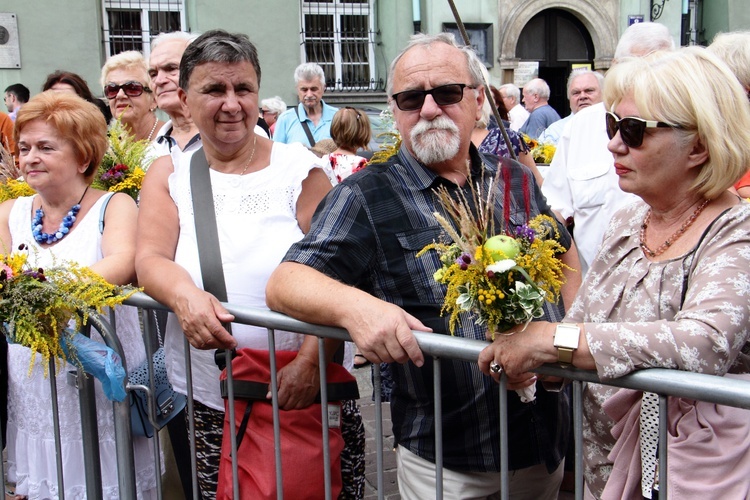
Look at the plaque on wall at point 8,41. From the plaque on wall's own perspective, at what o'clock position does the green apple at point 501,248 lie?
The green apple is roughly at 12 o'clock from the plaque on wall.

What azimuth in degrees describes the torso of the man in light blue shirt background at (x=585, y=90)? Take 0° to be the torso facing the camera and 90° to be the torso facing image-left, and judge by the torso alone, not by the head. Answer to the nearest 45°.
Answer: approximately 0°

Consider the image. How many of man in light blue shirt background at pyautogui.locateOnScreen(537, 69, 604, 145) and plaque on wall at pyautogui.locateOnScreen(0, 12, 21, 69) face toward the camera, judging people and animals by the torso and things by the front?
2

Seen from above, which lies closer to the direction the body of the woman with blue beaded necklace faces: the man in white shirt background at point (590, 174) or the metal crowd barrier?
the metal crowd barrier

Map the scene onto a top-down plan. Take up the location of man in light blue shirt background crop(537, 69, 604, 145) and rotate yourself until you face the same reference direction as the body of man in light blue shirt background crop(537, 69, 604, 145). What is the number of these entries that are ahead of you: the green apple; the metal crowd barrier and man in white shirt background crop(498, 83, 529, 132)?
2
